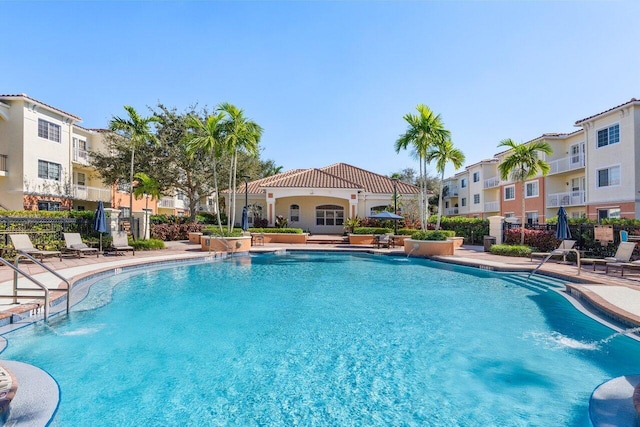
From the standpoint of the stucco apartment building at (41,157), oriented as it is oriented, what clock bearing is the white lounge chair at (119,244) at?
The white lounge chair is roughly at 1 o'clock from the stucco apartment building.

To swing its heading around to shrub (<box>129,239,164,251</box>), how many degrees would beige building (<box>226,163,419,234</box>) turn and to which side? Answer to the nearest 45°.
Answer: approximately 45° to its right

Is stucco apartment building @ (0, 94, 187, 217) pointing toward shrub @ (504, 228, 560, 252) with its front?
yes

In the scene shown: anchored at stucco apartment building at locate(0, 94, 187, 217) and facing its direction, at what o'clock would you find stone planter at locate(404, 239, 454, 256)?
The stone planter is roughly at 12 o'clock from the stucco apartment building.

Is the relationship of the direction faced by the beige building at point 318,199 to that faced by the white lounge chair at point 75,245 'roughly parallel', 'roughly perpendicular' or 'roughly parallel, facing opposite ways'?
roughly perpendicular

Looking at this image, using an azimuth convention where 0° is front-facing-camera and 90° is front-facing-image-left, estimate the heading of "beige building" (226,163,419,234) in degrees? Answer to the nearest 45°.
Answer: approximately 0°
